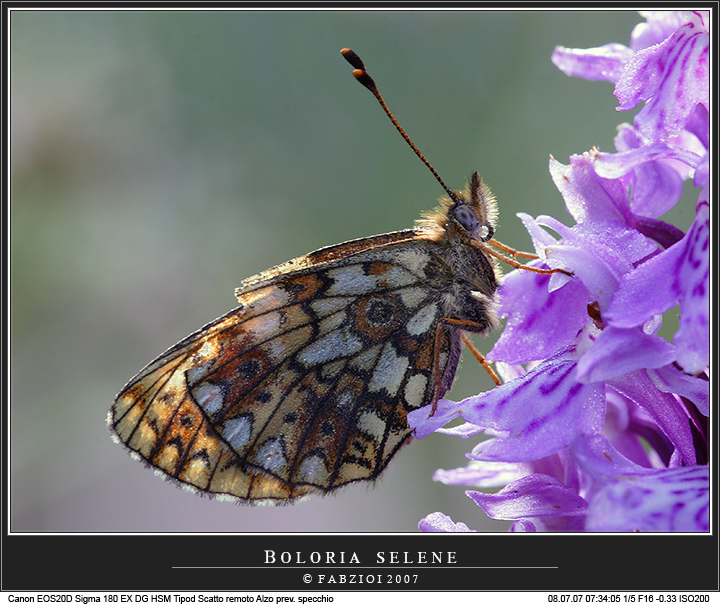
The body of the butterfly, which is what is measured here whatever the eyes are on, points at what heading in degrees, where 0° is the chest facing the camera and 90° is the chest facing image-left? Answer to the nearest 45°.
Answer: approximately 270°
